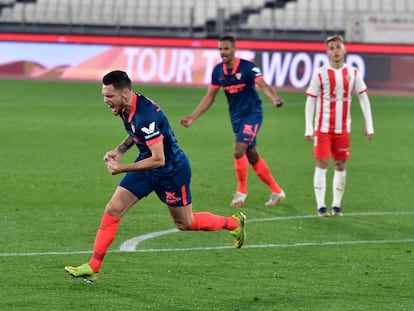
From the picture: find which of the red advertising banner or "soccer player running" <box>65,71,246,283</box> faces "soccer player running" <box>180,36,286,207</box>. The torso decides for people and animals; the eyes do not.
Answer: the red advertising banner

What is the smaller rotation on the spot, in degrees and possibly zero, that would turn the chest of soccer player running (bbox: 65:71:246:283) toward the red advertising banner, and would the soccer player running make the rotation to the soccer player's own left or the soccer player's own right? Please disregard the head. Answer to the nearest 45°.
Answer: approximately 135° to the soccer player's own right

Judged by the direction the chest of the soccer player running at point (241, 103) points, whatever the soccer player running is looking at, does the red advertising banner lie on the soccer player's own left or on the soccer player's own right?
on the soccer player's own right

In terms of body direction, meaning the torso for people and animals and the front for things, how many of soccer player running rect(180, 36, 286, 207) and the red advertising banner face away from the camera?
0

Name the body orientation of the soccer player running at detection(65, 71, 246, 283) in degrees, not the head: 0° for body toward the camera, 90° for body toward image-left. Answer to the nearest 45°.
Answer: approximately 45°

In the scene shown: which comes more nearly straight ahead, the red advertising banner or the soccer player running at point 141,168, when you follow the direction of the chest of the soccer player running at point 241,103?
the soccer player running

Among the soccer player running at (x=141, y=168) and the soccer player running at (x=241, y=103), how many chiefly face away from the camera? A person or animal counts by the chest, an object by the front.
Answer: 0

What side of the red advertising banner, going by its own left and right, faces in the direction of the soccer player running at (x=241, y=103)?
front

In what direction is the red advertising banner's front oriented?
toward the camera

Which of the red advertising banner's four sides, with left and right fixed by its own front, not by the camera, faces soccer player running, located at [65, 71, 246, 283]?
front

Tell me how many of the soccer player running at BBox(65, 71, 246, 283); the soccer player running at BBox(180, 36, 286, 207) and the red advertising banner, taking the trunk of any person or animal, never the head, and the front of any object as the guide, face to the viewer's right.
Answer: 0
